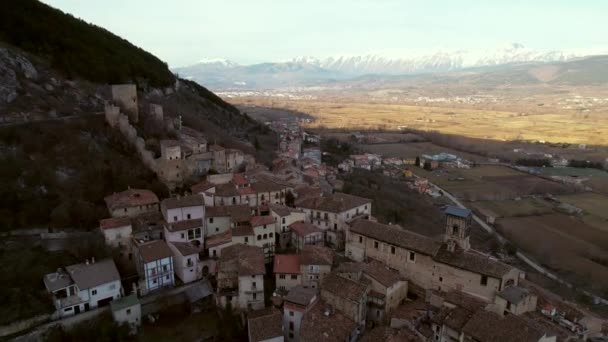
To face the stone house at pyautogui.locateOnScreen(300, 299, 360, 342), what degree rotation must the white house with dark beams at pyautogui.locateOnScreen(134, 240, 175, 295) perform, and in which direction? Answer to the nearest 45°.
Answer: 0° — it already faces it

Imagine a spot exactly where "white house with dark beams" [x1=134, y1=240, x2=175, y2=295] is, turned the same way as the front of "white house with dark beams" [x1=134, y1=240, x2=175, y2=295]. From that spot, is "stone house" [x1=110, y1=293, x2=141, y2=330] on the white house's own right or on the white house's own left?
on the white house's own right

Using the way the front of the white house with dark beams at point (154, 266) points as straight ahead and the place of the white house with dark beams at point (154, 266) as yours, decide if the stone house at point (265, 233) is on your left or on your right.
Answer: on your left

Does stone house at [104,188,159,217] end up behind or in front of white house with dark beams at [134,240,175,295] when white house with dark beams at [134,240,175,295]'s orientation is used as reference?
behind

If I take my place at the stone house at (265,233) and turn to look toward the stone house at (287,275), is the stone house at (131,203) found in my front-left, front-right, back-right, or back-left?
back-right

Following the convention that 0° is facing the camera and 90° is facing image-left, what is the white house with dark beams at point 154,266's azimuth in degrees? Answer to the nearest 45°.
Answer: approximately 315°

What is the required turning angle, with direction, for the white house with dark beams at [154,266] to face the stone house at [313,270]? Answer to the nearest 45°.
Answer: approximately 45° to its left
